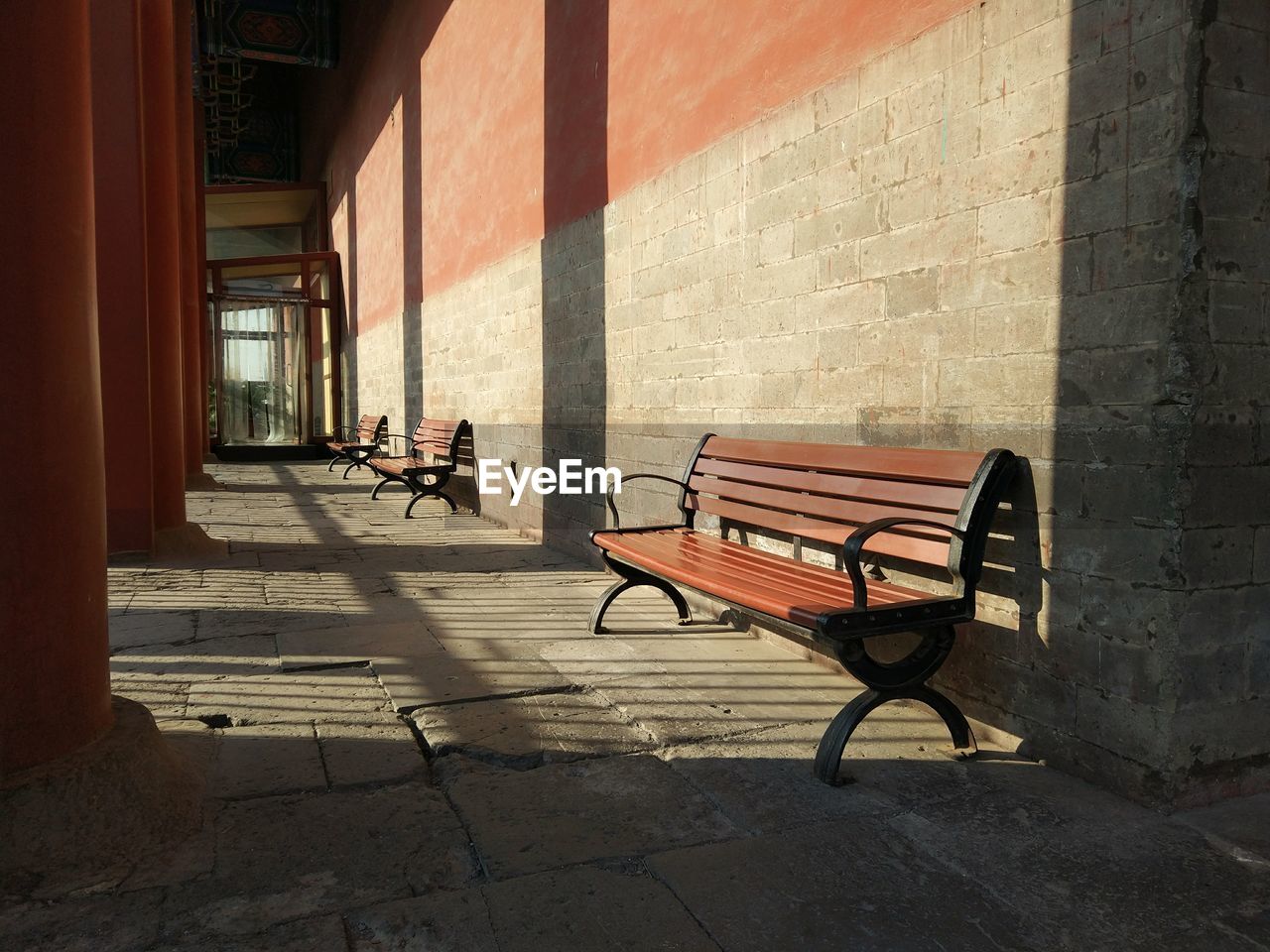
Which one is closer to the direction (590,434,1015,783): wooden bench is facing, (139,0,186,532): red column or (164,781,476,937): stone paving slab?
the stone paving slab

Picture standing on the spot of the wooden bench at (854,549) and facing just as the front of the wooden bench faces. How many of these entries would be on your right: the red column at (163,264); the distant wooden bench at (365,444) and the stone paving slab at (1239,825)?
2

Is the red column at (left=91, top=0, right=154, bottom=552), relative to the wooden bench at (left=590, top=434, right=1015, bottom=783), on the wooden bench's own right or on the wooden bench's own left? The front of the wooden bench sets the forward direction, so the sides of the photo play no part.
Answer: on the wooden bench's own right

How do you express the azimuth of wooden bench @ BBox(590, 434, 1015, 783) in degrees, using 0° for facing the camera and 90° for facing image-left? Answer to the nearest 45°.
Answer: approximately 45°

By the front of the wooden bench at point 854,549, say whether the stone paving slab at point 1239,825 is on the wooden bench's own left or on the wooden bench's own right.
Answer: on the wooden bench's own left

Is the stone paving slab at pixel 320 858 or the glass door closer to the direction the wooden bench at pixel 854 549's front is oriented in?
the stone paving slab

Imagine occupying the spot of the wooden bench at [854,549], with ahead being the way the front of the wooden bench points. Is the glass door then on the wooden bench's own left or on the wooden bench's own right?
on the wooden bench's own right

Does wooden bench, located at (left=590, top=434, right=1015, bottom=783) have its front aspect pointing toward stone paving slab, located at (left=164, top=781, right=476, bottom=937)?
yes

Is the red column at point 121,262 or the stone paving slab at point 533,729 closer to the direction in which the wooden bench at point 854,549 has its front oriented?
the stone paving slab

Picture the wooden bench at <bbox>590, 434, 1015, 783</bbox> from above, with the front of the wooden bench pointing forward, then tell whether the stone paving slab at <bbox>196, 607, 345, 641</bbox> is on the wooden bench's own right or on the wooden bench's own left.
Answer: on the wooden bench's own right

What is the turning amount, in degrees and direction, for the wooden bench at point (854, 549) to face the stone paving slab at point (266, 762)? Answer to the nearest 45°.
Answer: approximately 45° to its right
